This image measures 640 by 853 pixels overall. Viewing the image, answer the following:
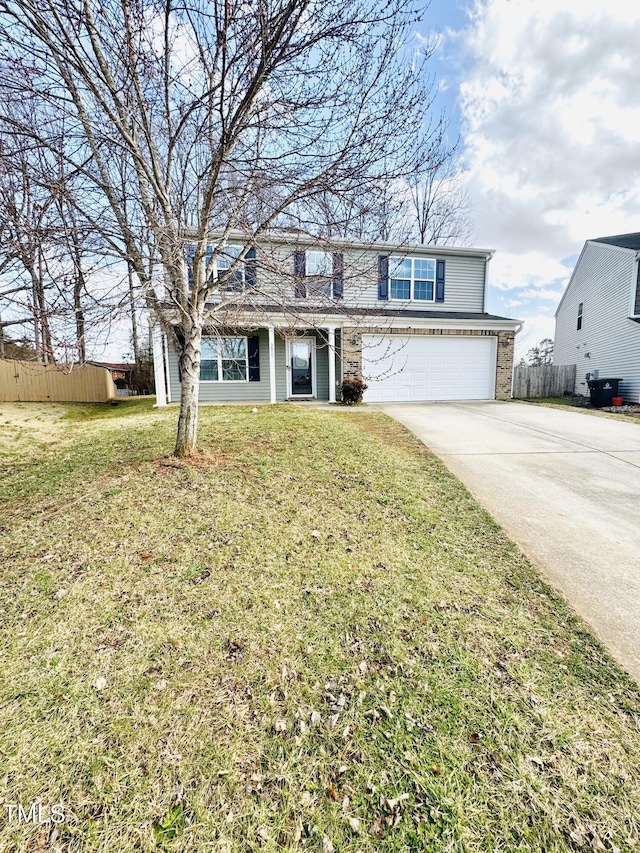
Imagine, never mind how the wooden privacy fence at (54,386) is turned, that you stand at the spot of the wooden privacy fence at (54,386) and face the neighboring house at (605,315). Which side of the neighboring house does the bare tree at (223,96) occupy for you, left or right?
right

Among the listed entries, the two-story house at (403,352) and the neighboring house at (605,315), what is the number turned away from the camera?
0

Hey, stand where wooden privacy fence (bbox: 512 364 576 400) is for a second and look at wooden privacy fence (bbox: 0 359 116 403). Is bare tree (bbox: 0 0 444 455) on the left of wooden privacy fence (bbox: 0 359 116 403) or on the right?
left

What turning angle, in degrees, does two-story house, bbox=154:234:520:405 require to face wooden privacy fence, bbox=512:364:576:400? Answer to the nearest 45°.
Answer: approximately 135° to its left

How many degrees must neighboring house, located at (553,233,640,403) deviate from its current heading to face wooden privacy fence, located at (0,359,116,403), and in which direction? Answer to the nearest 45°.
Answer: approximately 90° to its right

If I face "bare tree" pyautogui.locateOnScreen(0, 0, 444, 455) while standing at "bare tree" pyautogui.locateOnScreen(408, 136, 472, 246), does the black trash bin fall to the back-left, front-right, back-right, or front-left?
front-left

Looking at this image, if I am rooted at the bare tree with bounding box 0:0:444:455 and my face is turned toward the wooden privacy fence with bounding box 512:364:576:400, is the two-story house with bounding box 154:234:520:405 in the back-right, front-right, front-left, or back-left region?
front-left

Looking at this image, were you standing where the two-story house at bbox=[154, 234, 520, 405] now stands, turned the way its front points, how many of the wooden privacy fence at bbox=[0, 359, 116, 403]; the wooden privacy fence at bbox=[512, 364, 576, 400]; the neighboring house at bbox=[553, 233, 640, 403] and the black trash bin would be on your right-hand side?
1

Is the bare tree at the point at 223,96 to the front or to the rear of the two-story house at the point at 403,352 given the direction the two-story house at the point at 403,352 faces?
to the front

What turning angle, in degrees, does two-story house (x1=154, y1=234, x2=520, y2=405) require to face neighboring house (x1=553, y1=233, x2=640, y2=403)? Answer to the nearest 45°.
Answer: approximately 135° to its left

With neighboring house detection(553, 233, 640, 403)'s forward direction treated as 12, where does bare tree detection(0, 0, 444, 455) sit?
The bare tree is roughly at 2 o'clock from the neighboring house.

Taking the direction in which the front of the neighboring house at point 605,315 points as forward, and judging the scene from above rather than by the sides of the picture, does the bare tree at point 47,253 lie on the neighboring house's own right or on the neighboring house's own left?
on the neighboring house's own right

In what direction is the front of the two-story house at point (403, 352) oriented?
toward the camera
